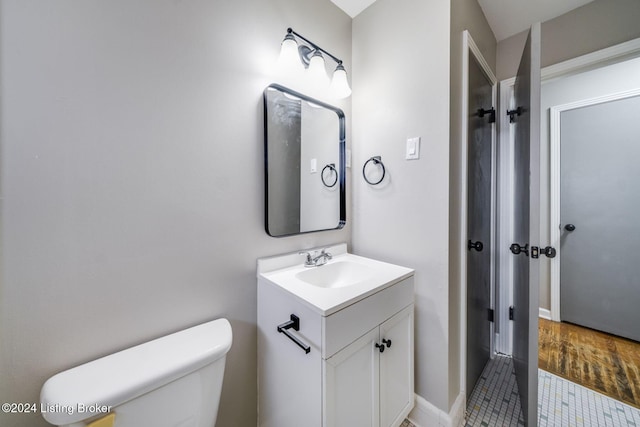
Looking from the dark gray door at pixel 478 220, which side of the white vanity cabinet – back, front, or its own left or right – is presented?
left

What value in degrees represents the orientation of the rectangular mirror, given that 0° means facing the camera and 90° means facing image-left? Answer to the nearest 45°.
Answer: approximately 315°

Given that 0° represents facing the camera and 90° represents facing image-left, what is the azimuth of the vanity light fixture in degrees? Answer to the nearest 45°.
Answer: approximately 315°

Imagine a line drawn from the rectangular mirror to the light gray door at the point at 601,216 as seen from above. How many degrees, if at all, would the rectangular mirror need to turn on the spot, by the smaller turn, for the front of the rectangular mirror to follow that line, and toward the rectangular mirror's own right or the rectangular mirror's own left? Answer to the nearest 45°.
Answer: approximately 45° to the rectangular mirror's own left

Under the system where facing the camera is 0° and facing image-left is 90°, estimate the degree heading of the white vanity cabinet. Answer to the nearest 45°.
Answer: approximately 315°

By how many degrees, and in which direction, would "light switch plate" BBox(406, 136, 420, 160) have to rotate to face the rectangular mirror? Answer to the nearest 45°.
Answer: approximately 45° to its right

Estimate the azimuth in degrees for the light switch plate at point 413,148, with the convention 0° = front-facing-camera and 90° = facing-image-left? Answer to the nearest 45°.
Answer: approximately 45°
